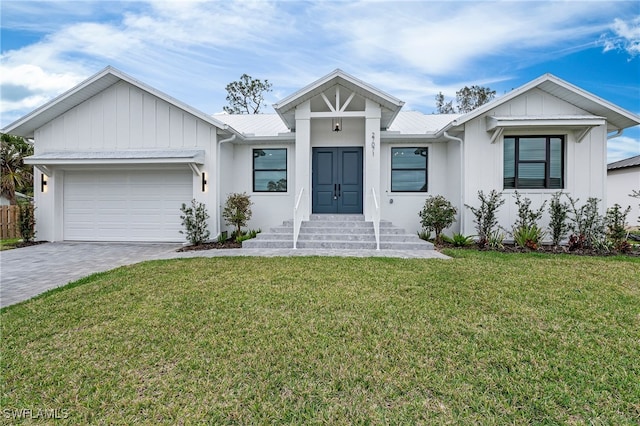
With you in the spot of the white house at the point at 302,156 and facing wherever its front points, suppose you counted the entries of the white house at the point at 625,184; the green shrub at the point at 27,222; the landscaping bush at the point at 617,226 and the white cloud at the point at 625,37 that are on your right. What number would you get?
1

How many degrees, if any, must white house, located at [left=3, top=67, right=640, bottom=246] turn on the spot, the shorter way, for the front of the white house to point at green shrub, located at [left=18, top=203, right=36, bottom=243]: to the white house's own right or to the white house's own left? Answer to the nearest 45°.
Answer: approximately 90° to the white house's own right

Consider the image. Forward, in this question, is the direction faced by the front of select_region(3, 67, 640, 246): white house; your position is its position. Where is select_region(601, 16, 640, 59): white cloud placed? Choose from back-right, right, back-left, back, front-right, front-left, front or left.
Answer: left

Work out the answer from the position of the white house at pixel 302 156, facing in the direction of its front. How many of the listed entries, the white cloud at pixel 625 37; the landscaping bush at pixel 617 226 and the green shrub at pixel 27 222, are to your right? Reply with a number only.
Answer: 1

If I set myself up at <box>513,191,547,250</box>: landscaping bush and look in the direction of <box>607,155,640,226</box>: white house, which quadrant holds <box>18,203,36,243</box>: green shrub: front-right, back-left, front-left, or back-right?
back-left

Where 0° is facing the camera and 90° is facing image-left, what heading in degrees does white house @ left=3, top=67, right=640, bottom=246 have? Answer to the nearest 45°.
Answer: approximately 0°

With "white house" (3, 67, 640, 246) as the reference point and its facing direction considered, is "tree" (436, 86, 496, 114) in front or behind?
behind

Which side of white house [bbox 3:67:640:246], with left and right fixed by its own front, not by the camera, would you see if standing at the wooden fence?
right

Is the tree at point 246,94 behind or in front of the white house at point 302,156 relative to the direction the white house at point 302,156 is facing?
behind
